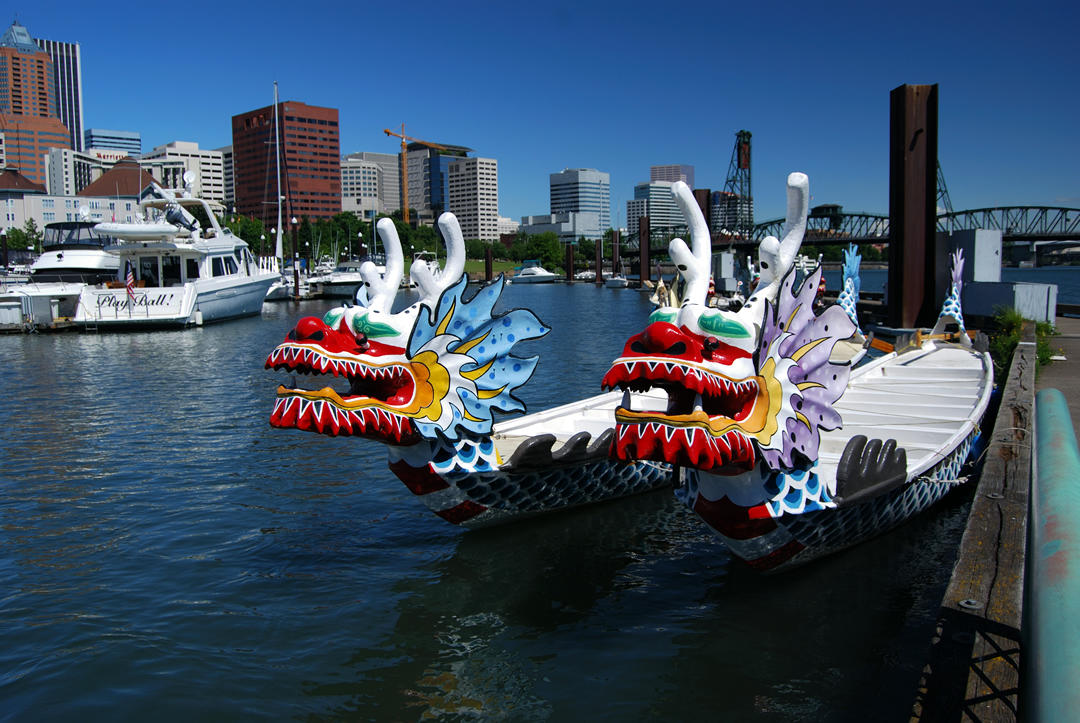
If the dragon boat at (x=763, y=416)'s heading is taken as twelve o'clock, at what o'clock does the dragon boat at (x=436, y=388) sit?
the dragon boat at (x=436, y=388) is roughly at 2 o'clock from the dragon boat at (x=763, y=416).

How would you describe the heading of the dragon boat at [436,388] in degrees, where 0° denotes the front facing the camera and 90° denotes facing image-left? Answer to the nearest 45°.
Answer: approximately 45°

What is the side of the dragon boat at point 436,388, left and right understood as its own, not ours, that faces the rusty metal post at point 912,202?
back

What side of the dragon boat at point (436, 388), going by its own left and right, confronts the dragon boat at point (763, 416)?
left

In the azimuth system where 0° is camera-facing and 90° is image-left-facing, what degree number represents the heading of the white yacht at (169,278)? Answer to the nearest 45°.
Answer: approximately 225°

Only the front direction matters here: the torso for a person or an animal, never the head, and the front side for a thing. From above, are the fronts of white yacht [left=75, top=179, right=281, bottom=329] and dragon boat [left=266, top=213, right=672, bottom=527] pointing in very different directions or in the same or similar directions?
very different directions

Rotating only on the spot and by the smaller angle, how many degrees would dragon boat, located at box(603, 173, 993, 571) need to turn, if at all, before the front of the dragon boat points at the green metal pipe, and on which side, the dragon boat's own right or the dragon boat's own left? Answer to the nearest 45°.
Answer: approximately 45° to the dragon boat's own left

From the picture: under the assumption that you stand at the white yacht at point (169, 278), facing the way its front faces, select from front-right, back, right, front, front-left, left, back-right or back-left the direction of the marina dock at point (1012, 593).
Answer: back-right

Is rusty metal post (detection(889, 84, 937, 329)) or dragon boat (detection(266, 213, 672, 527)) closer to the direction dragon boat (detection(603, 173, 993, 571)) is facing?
the dragon boat

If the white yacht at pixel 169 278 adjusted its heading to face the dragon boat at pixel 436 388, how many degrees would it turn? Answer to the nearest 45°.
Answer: approximately 135° to its right
